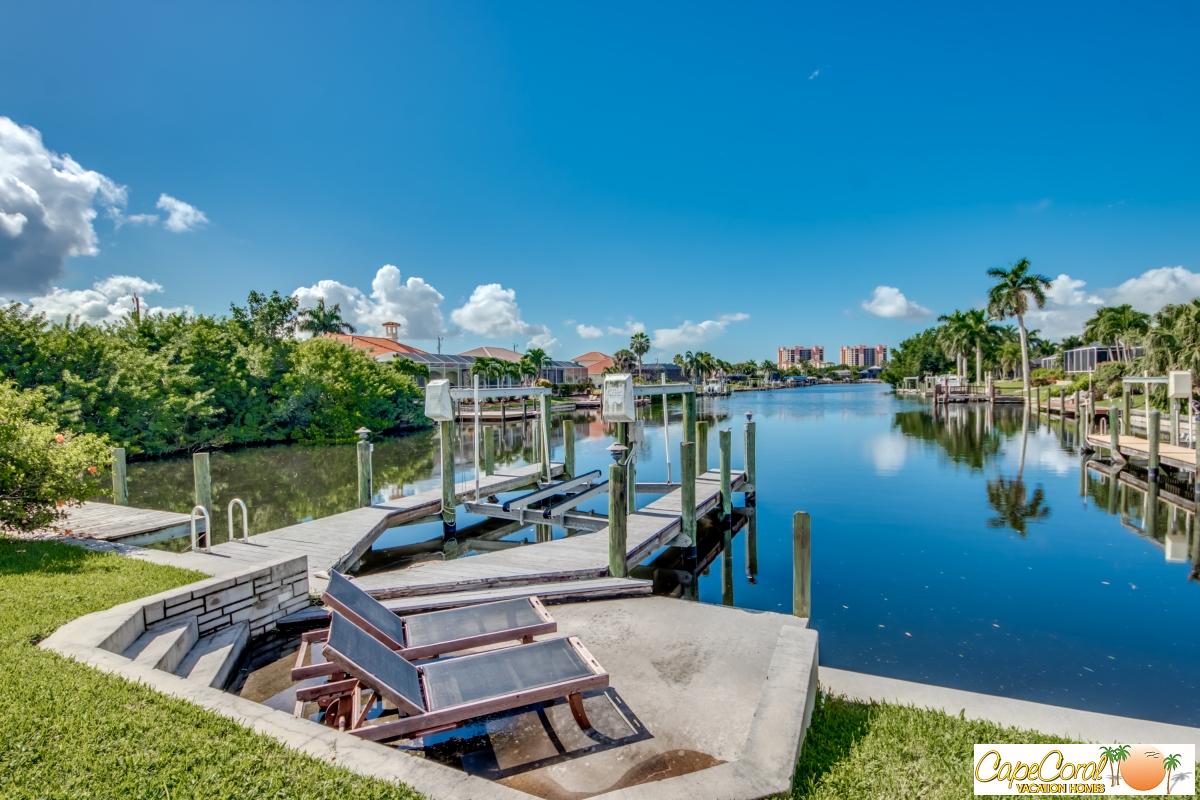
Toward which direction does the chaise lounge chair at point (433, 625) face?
to the viewer's right

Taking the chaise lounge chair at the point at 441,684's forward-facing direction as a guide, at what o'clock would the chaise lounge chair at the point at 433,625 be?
the chaise lounge chair at the point at 433,625 is roughly at 9 o'clock from the chaise lounge chair at the point at 441,684.

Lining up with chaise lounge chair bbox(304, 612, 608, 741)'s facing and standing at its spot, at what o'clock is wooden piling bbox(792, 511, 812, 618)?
The wooden piling is roughly at 11 o'clock from the chaise lounge chair.

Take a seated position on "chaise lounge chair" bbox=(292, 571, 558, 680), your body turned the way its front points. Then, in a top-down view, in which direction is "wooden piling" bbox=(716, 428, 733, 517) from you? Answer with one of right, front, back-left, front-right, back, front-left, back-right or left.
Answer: front-left

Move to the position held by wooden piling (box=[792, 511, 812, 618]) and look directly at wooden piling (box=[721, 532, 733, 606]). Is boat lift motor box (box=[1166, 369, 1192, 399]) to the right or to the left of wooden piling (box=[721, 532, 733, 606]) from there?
right

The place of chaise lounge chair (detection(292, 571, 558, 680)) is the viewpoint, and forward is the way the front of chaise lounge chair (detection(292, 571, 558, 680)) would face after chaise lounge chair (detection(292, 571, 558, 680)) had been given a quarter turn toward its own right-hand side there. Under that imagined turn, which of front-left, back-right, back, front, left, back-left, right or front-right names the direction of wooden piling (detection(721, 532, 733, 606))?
back-left

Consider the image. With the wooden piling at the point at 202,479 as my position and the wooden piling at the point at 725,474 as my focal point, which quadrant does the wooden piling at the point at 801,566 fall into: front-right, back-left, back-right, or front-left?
front-right

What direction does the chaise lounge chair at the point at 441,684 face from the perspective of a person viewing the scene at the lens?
facing to the right of the viewer

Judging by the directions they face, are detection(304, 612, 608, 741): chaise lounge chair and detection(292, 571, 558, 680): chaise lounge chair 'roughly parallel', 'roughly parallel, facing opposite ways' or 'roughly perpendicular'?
roughly parallel

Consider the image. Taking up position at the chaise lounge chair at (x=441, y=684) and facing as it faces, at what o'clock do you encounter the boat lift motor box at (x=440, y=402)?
The boat lift motor box is roughly at 9 o'clock from the chaise lounge chair.

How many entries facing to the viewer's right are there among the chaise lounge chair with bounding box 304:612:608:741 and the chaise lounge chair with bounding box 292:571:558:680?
2

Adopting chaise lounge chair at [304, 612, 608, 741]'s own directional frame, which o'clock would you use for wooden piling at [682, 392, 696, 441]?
The wooden piling is roughly at 10 o'clock from the chaise lounge chair.

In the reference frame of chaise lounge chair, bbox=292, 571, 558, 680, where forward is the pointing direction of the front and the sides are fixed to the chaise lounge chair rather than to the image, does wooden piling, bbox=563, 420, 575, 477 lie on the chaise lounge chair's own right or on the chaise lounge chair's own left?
on the chaise lounge chair's own left

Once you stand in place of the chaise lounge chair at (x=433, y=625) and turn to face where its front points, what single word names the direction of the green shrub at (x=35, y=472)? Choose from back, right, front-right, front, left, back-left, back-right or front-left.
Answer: back-left

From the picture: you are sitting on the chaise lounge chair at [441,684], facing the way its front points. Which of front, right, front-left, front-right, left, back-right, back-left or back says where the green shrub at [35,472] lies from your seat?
back-left

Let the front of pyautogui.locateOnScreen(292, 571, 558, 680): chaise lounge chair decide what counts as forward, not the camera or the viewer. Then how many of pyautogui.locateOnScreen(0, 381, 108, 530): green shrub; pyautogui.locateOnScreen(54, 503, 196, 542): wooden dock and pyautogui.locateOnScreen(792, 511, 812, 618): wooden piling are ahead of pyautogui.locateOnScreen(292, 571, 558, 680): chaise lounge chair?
1

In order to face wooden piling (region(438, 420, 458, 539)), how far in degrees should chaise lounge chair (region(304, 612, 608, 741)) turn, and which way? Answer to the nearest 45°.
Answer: approximately 90° to its left

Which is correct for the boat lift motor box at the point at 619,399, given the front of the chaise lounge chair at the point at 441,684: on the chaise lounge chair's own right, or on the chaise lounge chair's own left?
on the chaise lounge chair's own left

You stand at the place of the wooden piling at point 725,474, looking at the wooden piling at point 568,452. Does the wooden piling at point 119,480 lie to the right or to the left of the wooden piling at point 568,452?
left
